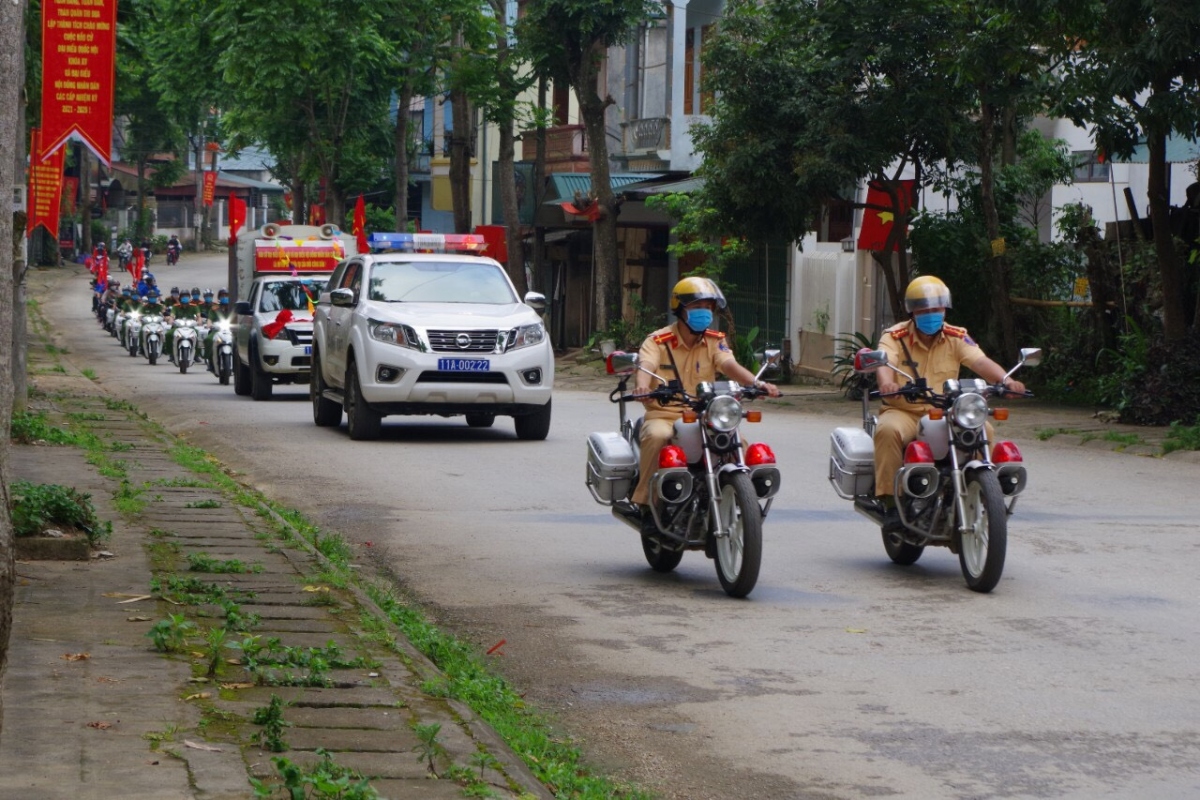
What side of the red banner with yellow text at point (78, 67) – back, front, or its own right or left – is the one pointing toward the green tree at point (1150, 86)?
left

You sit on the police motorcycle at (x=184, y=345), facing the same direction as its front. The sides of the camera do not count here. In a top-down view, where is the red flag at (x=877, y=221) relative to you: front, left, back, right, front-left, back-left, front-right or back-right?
front-left

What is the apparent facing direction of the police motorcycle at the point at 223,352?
toward the camera

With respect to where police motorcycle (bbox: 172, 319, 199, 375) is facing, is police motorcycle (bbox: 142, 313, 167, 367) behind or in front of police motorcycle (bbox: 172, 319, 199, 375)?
behind

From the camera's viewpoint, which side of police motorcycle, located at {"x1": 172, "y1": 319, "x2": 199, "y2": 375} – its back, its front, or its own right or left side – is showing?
front

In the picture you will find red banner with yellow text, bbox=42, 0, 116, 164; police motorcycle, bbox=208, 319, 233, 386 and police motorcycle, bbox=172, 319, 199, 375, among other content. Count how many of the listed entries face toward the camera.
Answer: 3

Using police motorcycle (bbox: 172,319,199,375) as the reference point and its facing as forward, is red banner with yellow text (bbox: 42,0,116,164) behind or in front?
in front

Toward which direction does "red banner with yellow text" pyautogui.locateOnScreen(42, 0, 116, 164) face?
toward the camera

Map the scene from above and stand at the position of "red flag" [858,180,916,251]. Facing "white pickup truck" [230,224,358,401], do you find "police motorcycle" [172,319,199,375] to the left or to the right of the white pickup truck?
right

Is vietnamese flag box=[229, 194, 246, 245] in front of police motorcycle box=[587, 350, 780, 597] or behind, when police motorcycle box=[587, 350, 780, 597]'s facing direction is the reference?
behind

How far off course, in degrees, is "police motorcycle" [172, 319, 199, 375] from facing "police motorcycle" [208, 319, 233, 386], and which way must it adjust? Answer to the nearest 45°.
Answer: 0° — it already faces it

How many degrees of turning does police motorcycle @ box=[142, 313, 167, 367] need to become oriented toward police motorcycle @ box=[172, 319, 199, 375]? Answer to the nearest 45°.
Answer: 0° — it already faces it

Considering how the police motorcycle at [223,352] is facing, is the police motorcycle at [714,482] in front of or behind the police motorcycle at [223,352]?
in front
